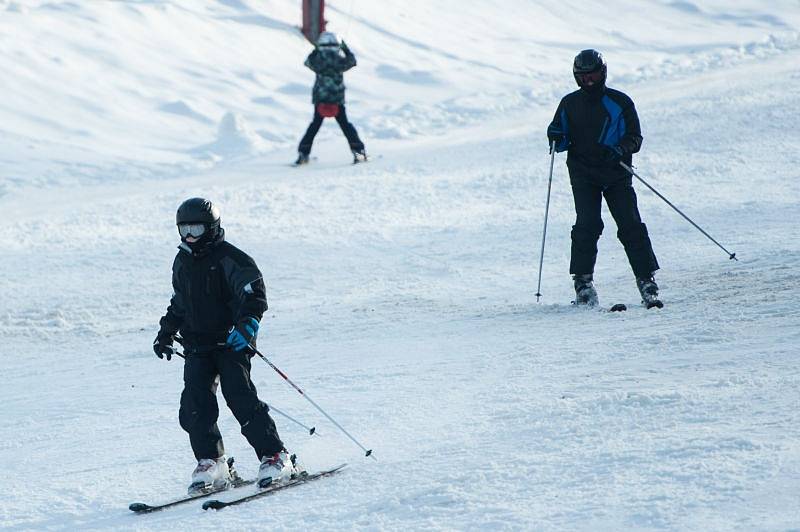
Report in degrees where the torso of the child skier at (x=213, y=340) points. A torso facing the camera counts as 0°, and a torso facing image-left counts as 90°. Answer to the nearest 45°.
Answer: approximately 45°

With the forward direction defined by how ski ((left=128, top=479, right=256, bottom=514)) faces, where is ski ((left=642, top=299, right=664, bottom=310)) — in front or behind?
behind

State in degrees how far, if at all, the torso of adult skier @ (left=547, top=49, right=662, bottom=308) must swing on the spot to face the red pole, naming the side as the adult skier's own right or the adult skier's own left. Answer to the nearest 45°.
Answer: approximately 180°

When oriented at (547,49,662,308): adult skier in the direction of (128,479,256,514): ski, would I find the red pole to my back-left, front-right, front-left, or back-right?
back-right

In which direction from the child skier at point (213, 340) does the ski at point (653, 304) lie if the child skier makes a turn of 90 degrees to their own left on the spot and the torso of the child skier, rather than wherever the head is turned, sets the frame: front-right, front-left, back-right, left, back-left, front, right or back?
left

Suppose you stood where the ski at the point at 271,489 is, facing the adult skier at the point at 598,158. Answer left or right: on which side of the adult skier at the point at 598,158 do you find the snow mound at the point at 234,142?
left

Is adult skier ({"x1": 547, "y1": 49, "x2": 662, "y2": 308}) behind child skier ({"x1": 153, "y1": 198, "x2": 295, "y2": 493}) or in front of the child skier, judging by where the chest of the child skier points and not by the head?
behind
